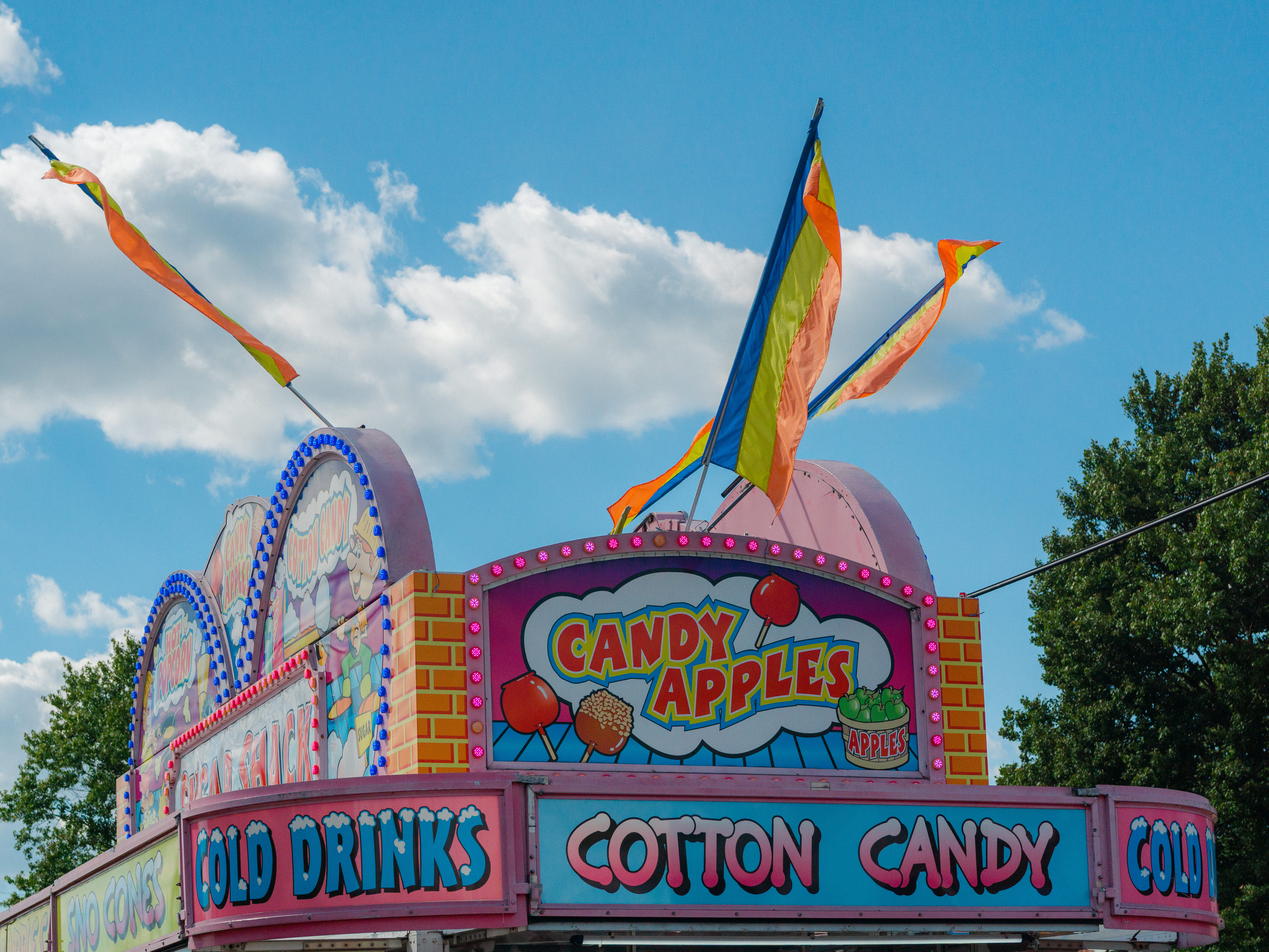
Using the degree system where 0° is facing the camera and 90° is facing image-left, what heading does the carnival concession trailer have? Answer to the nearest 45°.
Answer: approximately 0°

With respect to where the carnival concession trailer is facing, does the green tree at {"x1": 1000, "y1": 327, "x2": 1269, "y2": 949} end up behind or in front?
behind

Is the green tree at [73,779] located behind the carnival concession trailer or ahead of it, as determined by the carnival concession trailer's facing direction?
behind
